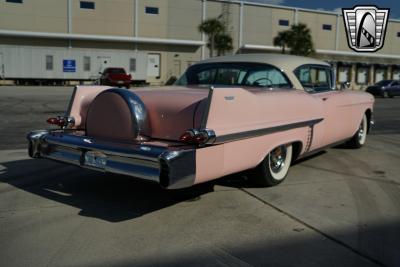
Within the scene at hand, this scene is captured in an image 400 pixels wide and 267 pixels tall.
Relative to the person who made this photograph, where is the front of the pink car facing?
facing away from the viewer and to the right of the viewer

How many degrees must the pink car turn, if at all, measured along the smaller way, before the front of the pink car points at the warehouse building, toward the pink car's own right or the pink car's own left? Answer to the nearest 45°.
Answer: approximately 45° to the pink car's own left

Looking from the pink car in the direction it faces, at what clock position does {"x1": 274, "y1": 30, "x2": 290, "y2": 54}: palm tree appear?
The palm tree is roughly at 11 o'clock from the pink car.

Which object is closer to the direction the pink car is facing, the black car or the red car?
the black car

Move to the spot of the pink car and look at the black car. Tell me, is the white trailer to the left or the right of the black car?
left

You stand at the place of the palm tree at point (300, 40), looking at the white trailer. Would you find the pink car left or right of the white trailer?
left

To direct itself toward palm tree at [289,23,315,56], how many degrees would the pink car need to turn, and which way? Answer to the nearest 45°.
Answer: approximately 45° to its left

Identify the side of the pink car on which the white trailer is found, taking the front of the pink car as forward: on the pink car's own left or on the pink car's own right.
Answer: on the pink car's own left
